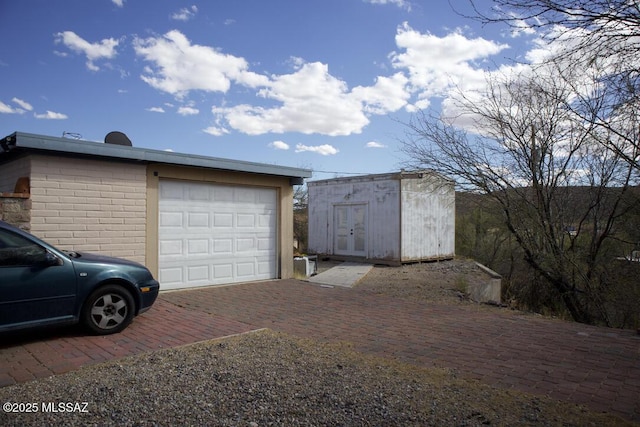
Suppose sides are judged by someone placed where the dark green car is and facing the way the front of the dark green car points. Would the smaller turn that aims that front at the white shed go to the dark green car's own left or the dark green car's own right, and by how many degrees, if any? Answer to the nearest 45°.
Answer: approximately 45° to the dark green car's own left

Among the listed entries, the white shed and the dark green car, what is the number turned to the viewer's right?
1

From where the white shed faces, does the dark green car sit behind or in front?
in front

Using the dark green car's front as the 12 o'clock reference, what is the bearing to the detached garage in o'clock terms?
The detached garage is roughly at 10 o'clock from the dark green car.

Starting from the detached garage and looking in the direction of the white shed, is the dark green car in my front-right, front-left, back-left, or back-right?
back-right

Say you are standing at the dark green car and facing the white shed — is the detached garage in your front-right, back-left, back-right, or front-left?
front-left

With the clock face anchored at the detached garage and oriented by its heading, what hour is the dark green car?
The dark green car is roughly at 2 o'clock from the detached garage.

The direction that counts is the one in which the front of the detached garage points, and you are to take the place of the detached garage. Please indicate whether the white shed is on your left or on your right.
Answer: on your left

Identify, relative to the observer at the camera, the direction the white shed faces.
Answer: facing the viewer and to the left of the viewer

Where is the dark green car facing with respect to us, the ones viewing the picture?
facing to the right of the viewer

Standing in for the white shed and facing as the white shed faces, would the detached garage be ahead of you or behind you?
ahead

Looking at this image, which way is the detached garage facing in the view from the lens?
facing the viewer and to the right of the viewer
